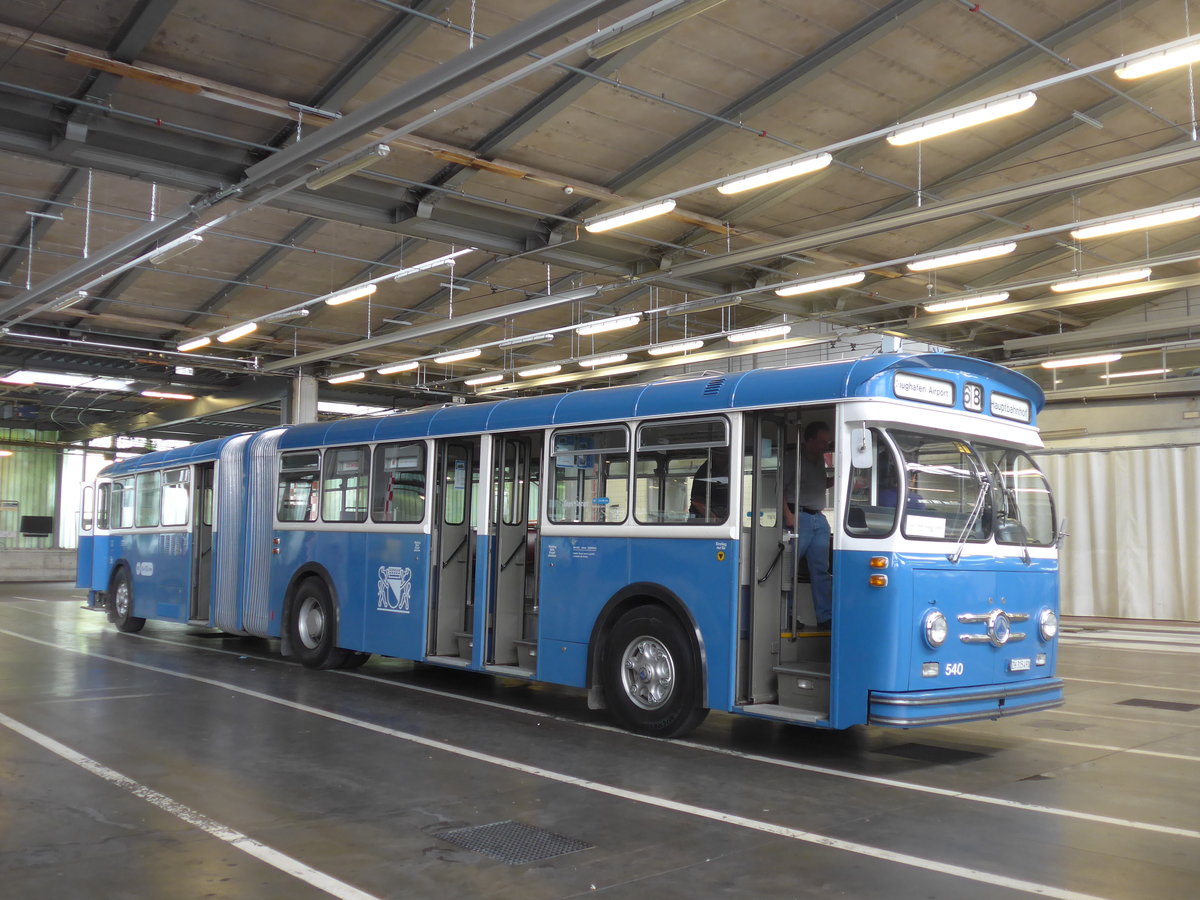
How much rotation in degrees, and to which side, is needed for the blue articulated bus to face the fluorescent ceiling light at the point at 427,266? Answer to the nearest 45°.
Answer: approximately 180°

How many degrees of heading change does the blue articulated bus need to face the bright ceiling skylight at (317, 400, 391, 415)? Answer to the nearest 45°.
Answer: approximately 135° to its left

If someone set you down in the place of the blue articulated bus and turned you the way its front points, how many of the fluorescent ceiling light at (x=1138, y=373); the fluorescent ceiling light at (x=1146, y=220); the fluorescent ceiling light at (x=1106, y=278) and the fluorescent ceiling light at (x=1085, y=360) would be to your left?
4

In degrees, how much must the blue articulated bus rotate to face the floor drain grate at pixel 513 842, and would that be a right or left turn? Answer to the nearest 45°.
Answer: approximately 90° to its right

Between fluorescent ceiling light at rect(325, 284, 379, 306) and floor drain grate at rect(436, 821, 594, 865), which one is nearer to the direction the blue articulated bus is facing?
the floor drain grate

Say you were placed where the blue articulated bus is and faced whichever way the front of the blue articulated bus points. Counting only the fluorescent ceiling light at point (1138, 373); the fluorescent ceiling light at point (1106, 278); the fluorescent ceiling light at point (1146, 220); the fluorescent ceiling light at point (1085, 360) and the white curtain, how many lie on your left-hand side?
5

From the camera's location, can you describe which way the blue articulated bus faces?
facing the viewer and to the right of the viewer

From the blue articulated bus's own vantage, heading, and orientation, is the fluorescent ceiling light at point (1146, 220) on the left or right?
on its left

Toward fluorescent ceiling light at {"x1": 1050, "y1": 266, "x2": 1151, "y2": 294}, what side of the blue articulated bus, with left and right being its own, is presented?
left

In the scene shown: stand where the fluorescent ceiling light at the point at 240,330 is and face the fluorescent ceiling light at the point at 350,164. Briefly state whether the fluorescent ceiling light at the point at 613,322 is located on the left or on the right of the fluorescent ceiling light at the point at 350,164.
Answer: left

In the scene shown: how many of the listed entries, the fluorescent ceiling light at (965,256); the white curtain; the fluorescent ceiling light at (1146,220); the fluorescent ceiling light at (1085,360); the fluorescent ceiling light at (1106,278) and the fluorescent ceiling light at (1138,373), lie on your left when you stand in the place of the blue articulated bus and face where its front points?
6
